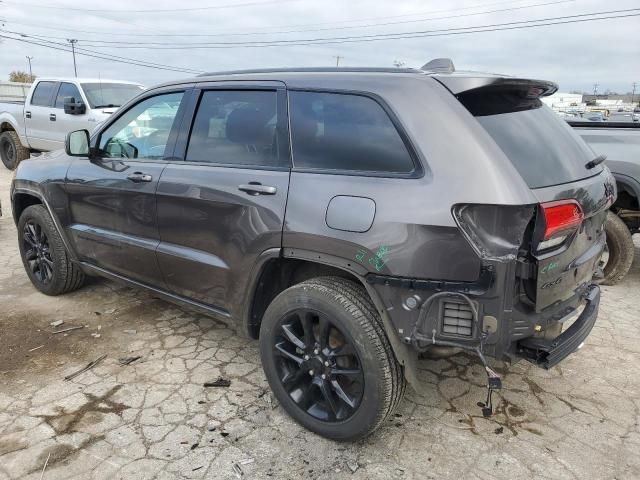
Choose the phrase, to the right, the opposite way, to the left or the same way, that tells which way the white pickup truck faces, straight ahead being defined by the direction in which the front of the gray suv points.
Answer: the opposite way

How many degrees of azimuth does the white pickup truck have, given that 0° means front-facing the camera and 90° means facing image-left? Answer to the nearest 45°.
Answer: approximately 315°

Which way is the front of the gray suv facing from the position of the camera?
facing away from the viewer and to the left of the viewer

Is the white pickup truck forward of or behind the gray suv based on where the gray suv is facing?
forward

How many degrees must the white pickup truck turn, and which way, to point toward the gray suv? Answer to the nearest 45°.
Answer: approximately 45° to its right
